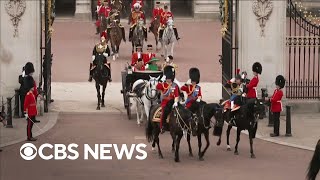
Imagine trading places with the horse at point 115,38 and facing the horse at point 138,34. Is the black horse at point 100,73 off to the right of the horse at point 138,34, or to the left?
right

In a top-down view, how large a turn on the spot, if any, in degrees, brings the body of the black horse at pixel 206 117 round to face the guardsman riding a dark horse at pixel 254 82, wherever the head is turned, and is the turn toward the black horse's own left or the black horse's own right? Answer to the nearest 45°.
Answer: approximately 135° to the black horse's own left

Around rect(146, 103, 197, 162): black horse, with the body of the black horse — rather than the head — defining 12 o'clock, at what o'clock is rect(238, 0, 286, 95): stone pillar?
The stone pillar is roughly at 8 o'clock from the black horse.

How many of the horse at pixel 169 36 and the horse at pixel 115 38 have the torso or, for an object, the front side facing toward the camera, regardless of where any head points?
2

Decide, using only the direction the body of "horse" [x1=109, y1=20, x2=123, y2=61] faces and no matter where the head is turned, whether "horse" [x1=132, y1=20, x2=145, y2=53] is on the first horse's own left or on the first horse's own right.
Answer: on the first horse's own left

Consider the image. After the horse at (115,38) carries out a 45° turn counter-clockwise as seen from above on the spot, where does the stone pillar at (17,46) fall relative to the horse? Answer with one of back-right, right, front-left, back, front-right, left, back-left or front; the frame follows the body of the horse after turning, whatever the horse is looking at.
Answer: front-right

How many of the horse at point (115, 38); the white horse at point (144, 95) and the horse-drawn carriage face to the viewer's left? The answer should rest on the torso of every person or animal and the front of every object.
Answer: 0

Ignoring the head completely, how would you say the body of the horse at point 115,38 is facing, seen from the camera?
toward the camera

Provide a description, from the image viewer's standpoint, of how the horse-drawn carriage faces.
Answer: facing the viewer and to the right of the viewer

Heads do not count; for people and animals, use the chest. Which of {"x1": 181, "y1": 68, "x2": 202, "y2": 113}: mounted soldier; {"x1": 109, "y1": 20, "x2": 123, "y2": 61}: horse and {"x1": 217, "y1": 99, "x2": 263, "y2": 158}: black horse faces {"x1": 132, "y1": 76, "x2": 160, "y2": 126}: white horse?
the horse

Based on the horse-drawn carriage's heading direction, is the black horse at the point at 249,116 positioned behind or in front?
in front
